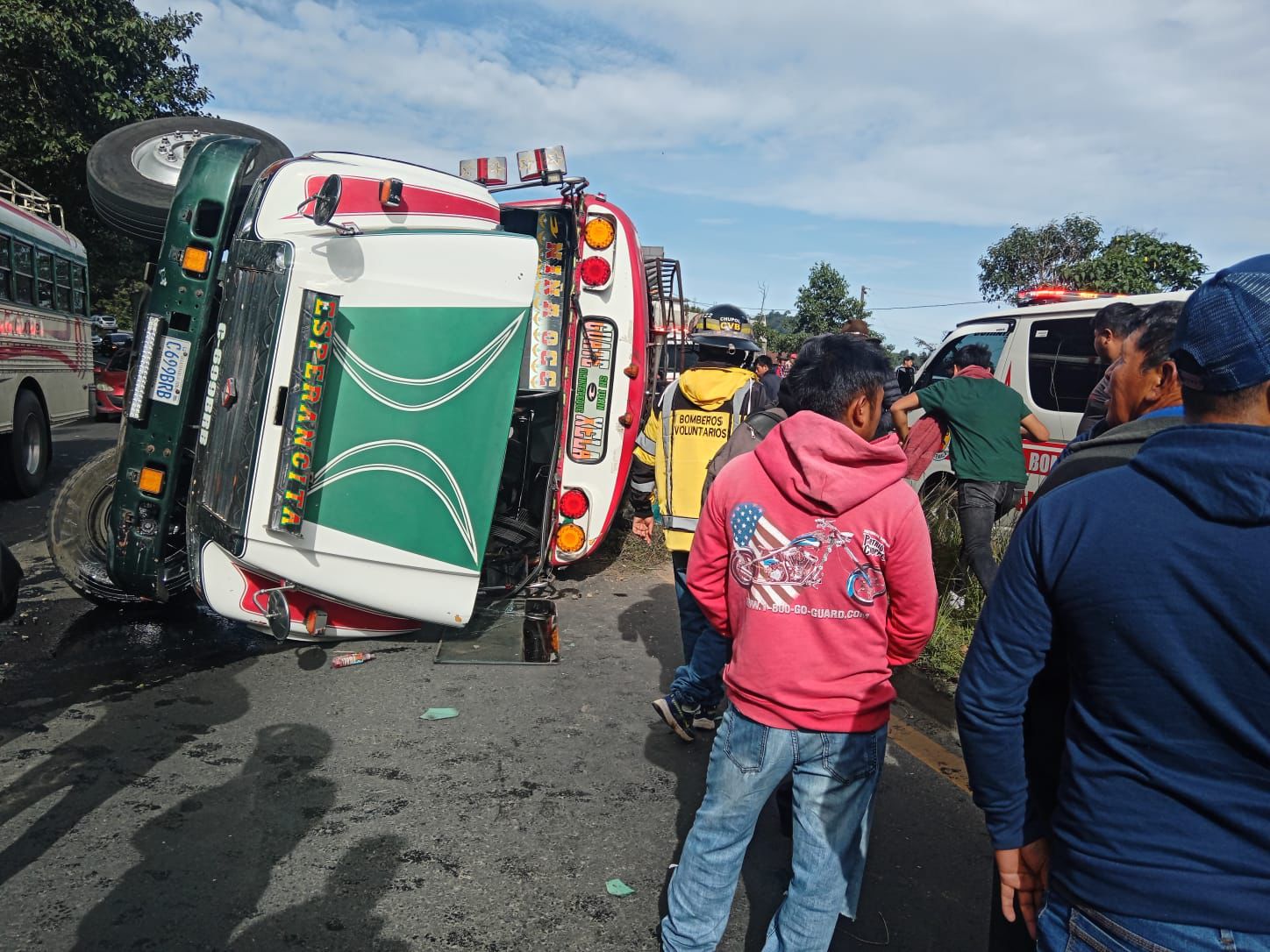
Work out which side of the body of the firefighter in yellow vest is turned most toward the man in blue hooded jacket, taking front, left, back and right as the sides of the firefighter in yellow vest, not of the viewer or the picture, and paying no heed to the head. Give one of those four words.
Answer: back

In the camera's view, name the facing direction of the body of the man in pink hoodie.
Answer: away from the camera

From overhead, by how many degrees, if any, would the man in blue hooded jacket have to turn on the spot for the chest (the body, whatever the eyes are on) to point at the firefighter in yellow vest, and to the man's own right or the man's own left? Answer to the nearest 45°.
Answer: approximately 45° to the man's own left

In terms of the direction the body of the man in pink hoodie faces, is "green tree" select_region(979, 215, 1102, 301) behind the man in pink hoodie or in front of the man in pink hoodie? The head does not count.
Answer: in front

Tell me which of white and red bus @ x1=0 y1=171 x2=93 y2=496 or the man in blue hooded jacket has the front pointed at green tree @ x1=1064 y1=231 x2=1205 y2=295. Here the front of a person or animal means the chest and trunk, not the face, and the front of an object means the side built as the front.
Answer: the man in blue hooded jacket

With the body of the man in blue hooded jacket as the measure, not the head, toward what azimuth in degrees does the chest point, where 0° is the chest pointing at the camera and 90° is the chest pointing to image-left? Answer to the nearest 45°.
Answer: approximately 180°

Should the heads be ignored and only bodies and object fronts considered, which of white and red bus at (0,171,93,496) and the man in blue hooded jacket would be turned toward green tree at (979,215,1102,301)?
the man in blue hooded jacket

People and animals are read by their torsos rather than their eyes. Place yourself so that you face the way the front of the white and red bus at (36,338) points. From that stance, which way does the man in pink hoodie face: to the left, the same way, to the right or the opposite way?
the opposite way

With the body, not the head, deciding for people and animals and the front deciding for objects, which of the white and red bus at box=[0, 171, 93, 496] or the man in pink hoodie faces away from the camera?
the man in pink hoodie

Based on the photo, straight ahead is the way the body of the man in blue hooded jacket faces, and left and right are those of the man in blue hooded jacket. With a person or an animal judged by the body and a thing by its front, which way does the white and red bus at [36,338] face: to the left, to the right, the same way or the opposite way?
the opposite way

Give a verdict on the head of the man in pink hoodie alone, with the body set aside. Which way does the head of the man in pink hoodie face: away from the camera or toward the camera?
away from the camera

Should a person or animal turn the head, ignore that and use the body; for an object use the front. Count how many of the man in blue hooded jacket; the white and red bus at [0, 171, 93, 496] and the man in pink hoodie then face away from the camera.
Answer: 2

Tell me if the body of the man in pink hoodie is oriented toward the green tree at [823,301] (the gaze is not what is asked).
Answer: yes
